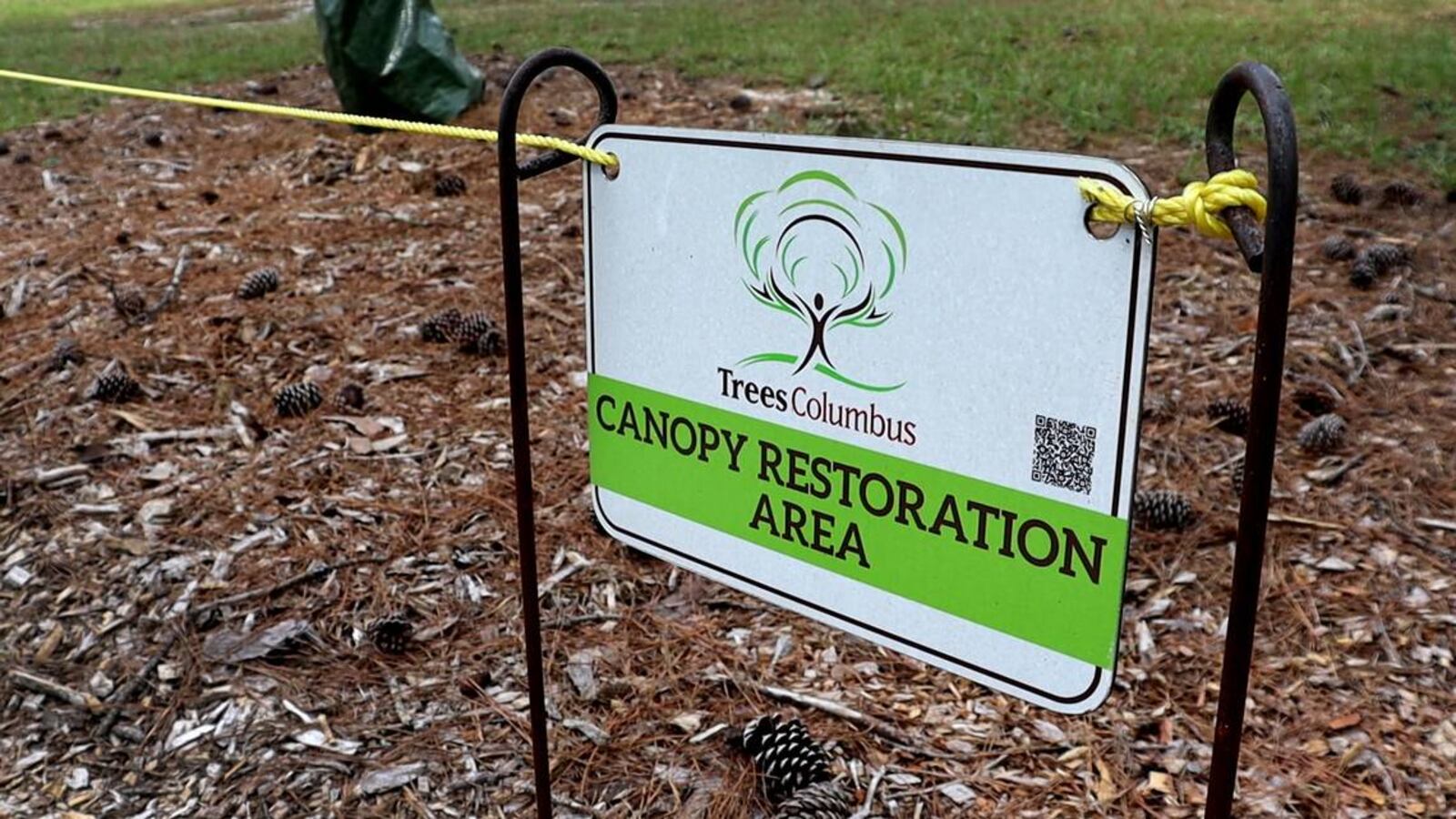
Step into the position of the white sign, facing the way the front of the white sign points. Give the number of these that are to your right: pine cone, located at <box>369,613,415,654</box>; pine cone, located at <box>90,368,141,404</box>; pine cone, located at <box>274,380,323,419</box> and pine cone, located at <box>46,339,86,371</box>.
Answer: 4

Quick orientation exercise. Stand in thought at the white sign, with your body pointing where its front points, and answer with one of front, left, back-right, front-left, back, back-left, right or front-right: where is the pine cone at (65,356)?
right

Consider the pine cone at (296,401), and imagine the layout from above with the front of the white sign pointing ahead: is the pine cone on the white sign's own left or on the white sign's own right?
on the white sign's own right

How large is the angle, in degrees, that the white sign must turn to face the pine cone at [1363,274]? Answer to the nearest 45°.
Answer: approximately 180°

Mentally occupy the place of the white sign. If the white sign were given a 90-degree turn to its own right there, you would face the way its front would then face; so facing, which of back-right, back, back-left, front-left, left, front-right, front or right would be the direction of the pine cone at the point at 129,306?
front

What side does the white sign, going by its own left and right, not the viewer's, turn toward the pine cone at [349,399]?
right

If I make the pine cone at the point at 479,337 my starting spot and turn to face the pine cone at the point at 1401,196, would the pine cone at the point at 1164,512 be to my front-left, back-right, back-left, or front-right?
front-right

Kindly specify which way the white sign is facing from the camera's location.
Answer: facing the viewer and to the left of the viewer

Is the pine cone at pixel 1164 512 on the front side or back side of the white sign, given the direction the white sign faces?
on the back side
